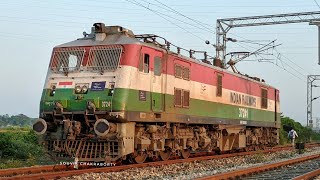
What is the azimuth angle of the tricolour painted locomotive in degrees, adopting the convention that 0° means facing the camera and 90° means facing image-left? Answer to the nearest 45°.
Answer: approximately 45°
